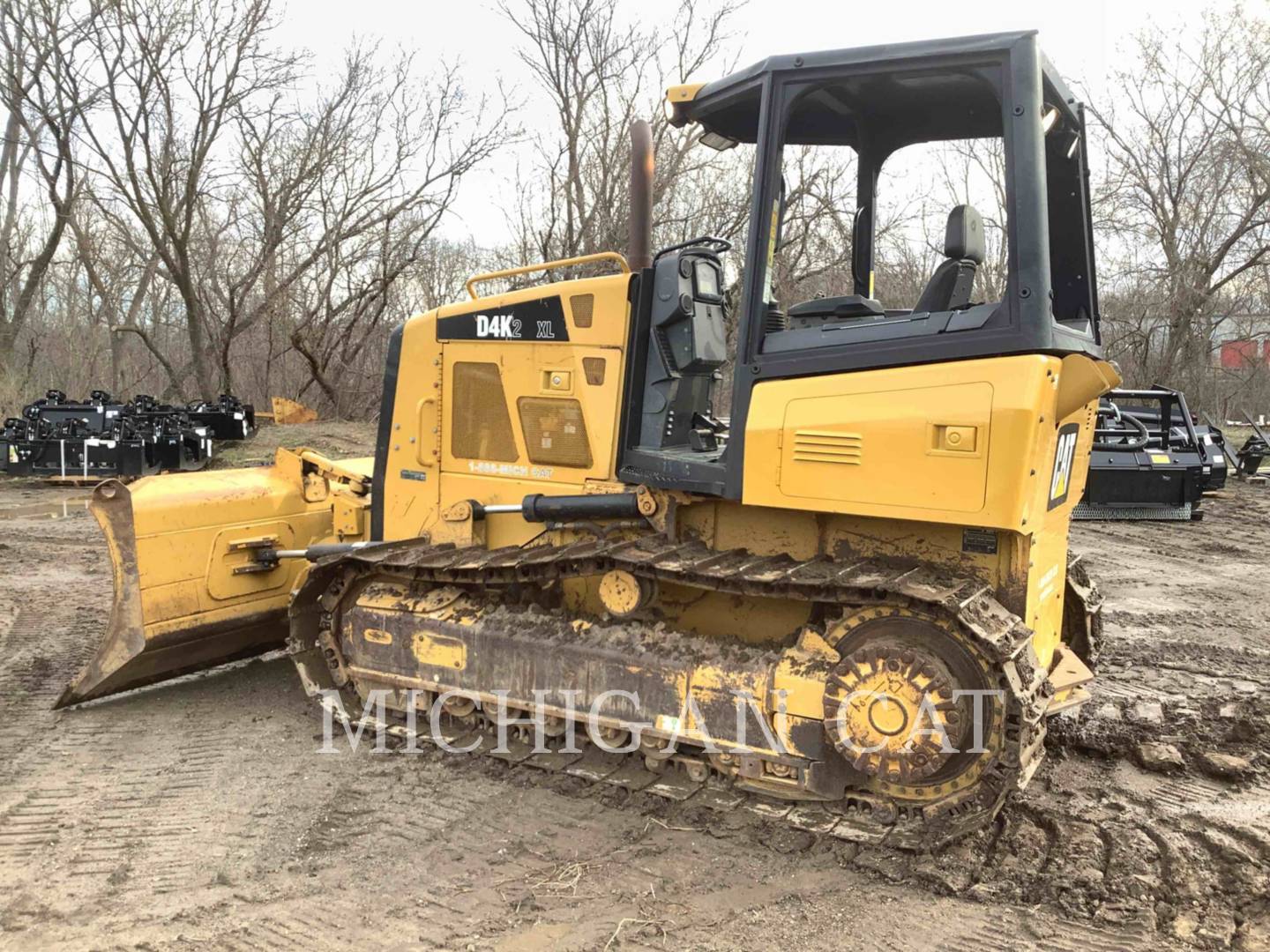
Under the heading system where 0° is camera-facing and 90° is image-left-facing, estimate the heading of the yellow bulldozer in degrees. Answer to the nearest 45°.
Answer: approximately 135°
